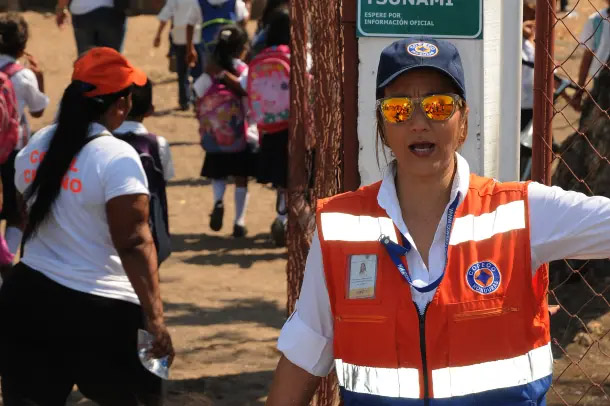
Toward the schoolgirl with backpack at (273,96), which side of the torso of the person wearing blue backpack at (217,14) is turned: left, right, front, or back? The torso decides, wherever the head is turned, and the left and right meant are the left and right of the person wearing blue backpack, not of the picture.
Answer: back

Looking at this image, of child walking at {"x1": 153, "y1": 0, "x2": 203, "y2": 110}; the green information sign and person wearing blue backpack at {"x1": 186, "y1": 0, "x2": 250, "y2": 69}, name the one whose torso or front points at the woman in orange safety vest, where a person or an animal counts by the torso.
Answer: the green information sign

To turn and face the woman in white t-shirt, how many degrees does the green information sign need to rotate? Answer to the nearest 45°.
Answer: approximately 90° to its right

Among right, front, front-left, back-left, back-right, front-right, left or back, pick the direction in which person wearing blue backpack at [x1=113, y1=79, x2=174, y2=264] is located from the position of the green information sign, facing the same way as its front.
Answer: back-right

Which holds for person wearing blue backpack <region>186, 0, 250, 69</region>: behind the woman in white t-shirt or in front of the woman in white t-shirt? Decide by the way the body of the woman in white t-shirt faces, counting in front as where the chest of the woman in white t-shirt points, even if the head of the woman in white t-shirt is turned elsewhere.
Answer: in front

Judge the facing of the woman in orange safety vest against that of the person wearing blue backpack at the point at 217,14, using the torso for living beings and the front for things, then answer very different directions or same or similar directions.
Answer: very different directions

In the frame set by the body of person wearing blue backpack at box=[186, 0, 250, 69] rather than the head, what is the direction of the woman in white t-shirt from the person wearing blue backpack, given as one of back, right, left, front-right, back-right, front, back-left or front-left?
back

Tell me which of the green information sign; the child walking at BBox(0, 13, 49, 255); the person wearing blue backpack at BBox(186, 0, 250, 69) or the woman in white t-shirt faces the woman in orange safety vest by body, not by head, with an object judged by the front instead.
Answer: the green information sign

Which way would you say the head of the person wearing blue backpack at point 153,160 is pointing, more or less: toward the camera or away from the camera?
away from the camera

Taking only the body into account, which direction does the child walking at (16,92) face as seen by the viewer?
away from the camera

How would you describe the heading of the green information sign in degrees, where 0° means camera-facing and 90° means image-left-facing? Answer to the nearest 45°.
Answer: approximately 0°

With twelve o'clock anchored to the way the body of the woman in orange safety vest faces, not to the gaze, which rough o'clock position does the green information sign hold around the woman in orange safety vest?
The green information sign is roughly at 6 o'clock from the woman in orange safety vest.

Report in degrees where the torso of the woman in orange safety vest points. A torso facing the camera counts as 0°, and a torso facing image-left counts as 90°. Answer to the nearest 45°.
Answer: approximately 0°

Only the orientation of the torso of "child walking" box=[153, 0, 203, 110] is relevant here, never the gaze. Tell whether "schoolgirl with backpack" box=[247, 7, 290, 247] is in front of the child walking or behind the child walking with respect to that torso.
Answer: behind

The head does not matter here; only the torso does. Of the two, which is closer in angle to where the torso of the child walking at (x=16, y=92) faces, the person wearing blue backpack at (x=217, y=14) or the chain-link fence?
the person wearing blue backpack
